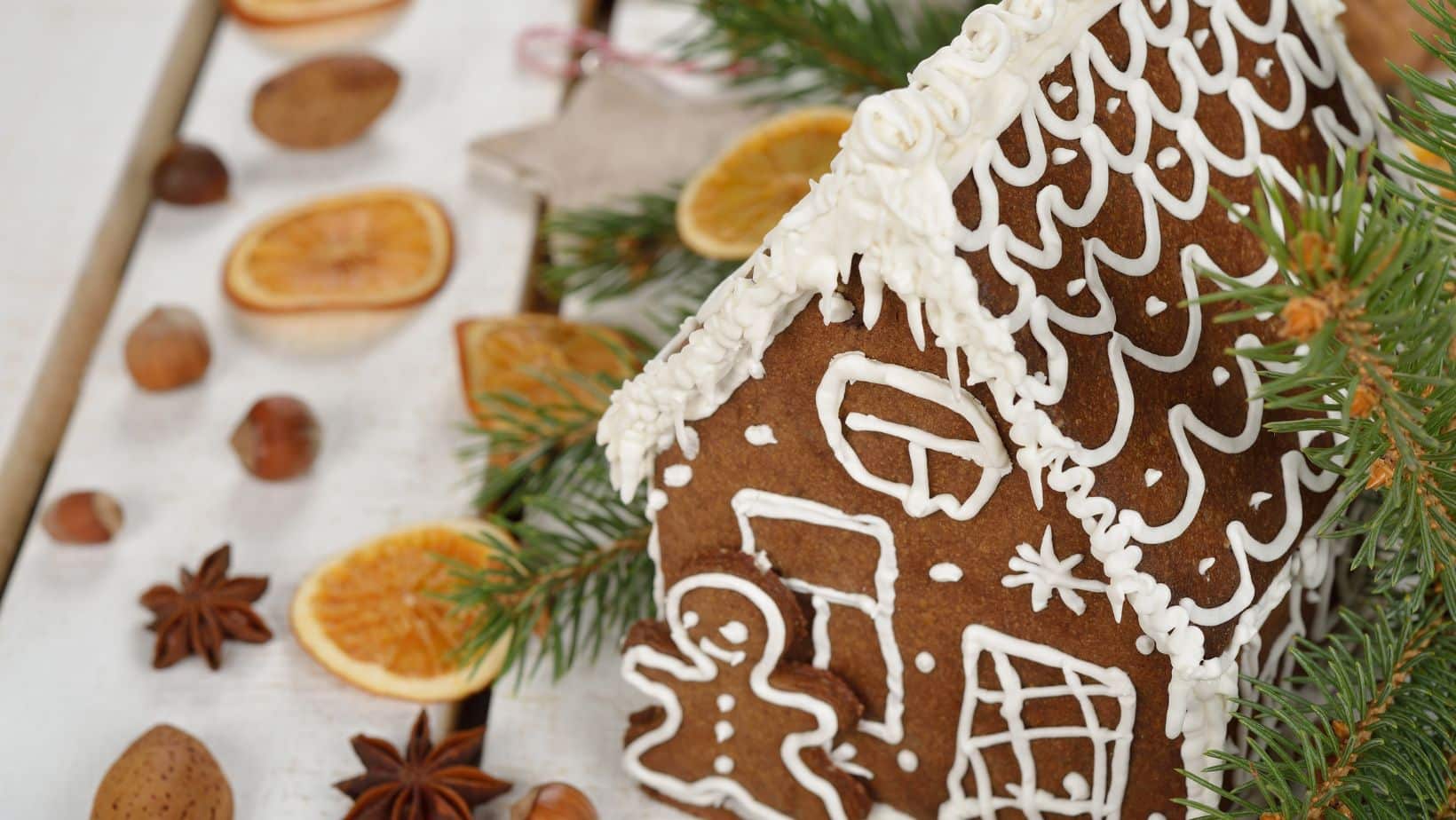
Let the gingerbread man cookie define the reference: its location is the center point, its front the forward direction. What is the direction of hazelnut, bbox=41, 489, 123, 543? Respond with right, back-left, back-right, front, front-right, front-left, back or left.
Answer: front-right

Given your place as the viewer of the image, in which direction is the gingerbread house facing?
facing the viewer and to the left of the viewer

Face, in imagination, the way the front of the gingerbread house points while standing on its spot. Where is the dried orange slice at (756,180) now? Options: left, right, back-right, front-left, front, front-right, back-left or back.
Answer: right

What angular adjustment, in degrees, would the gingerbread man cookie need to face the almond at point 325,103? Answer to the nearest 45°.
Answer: approximately 90° to its right

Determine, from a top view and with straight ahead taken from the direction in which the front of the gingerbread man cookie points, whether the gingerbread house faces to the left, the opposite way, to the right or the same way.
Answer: the same way

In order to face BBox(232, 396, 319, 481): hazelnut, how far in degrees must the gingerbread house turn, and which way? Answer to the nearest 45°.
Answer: approximately 45° to its right

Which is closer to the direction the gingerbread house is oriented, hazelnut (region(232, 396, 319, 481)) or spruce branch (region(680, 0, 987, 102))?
the hazelnut

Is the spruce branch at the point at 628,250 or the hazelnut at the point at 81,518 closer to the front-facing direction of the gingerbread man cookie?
the hazelnut

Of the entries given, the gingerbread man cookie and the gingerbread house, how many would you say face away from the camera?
0
